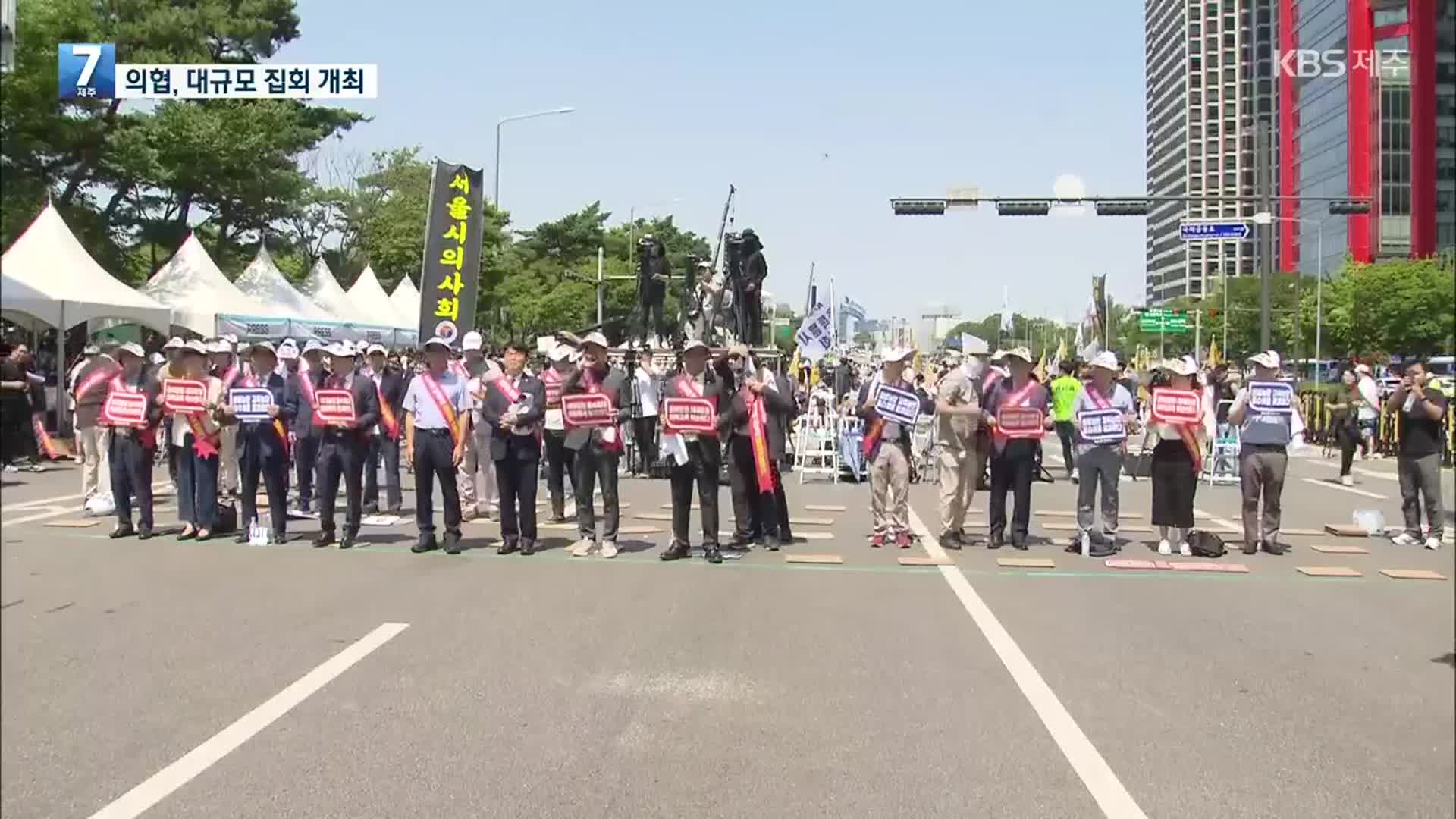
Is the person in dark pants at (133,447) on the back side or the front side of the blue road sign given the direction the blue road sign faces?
on the front side

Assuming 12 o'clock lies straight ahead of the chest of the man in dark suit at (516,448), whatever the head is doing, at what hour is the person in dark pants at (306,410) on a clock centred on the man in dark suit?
The person in dark pants is roughly at 4 o'clock from the man in dark suit.

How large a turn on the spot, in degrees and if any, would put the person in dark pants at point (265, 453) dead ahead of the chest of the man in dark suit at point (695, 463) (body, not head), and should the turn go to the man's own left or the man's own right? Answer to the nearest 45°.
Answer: approximately 90° to the man's own right

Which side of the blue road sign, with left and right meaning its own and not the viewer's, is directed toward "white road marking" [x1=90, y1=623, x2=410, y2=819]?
front

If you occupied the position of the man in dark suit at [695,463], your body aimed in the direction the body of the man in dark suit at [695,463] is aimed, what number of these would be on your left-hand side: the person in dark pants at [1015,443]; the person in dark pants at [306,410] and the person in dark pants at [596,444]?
1

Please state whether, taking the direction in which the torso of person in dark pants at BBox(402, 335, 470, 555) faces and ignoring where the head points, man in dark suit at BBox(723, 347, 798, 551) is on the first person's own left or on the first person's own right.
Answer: on the first person's own left
